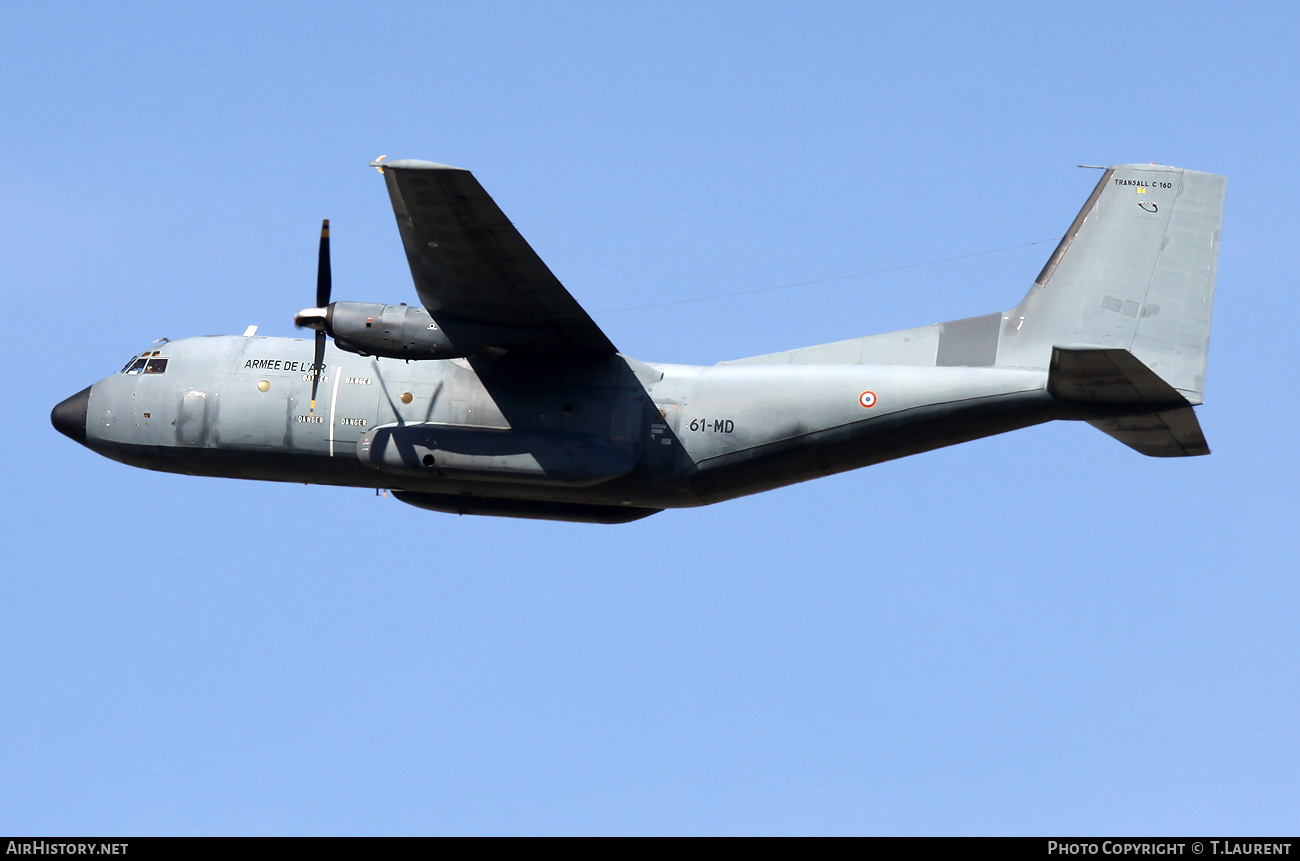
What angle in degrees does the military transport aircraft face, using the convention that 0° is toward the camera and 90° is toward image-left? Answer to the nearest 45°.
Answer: approximately 90°
